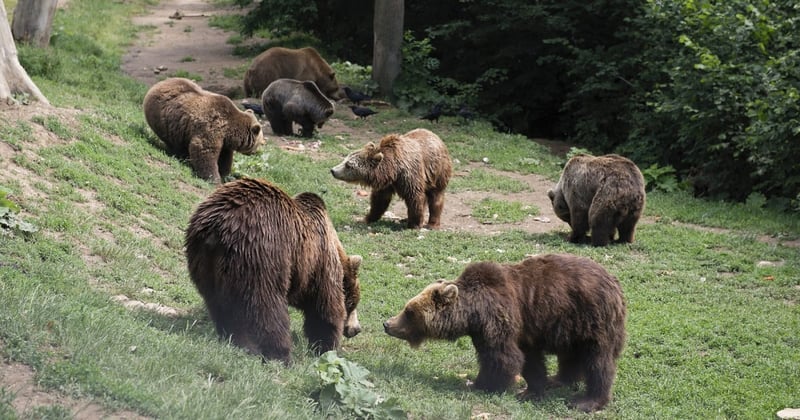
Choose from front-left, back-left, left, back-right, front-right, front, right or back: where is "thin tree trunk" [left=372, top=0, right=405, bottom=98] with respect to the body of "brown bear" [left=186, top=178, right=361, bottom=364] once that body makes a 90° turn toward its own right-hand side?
back-left

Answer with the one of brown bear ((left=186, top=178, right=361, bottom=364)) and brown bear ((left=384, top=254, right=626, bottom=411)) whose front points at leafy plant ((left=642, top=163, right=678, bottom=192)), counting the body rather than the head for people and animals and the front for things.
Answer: brown bear ((left=186, top=178, right=361, bottom=364))

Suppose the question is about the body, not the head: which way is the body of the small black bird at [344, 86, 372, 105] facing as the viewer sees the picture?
to the viewer's left

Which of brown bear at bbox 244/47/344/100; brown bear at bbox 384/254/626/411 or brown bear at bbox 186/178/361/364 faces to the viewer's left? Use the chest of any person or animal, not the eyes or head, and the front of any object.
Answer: brown bear at bbox 384/254/626/411

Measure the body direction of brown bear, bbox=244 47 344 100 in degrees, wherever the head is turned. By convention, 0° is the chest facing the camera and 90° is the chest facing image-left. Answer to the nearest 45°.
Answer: approximately 270°

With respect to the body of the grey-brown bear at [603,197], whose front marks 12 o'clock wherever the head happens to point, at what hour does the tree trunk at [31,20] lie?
The tree trunk is roughly at 11 o'clock from the grey-brown bear.

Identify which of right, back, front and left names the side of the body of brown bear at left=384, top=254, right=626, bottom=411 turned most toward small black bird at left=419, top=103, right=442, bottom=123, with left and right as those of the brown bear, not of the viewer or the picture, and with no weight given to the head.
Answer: right

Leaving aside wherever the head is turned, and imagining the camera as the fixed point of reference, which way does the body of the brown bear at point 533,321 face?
to the viewer's left

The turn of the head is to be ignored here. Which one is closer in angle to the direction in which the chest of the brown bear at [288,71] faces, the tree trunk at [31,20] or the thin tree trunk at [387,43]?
the thin tree trunk

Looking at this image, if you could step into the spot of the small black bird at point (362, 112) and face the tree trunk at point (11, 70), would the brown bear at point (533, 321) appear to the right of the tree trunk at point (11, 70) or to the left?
left

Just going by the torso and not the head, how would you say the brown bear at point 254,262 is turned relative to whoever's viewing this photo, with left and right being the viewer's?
facing away from the viewer and to the right of the viewer

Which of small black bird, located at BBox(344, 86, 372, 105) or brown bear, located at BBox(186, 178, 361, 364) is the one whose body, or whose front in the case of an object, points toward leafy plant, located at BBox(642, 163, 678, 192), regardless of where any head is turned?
the brown bear

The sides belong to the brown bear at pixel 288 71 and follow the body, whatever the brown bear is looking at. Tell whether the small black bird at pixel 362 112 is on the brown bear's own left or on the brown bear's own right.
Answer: on the brown bear's own right

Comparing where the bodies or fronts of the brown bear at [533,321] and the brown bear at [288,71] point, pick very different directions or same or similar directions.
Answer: very different directions
